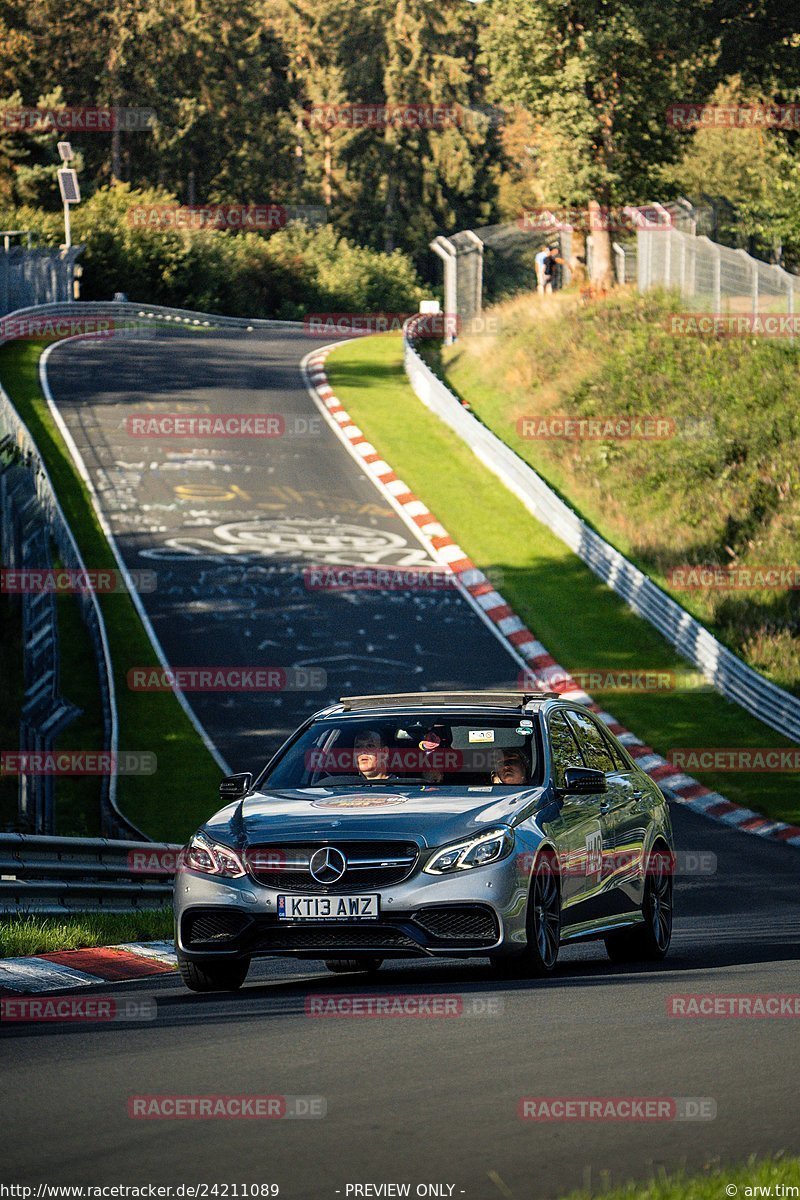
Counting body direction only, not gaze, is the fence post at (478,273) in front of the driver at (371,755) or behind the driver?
behind

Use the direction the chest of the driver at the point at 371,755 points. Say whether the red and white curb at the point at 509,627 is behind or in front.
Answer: behind

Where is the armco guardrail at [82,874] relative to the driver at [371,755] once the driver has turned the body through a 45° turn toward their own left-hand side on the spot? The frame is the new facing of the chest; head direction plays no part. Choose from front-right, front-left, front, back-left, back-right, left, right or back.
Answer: back-right

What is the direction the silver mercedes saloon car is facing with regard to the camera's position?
facing the viewer and to the left of the viewer

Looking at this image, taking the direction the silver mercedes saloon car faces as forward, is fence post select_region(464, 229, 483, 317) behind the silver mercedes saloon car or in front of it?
behind

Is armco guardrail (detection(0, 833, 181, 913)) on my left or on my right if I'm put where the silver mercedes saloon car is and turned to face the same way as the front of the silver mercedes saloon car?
on my right

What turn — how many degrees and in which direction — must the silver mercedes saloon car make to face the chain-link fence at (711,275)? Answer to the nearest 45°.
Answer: approximately 135° to its right

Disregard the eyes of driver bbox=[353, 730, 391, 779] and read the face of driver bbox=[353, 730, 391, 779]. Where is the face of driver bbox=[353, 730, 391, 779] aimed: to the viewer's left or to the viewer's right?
to the viewer's left

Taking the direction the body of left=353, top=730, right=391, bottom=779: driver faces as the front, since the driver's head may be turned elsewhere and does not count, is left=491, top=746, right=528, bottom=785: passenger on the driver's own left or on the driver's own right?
on the driver's own left
